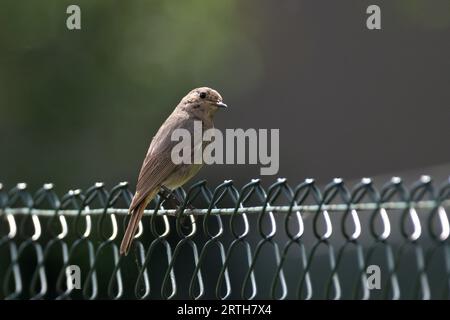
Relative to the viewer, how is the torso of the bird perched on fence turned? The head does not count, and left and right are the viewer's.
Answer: facing to the right of the viewer
